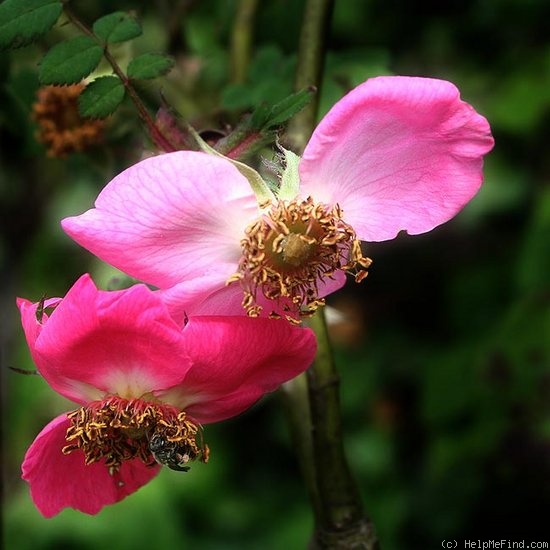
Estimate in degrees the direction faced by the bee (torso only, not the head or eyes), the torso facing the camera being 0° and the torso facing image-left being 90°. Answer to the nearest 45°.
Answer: approximately 90°
